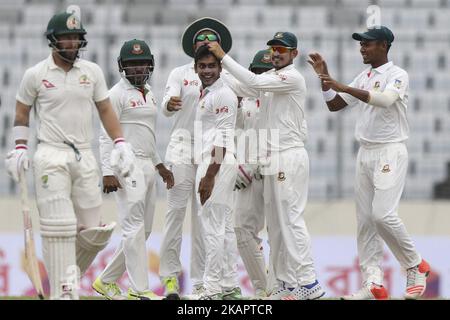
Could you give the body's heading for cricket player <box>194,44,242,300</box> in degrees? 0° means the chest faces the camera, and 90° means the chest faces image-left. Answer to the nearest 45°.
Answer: approximately 45°

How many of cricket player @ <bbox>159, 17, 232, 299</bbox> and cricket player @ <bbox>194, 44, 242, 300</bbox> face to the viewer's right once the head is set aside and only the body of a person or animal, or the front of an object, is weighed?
0

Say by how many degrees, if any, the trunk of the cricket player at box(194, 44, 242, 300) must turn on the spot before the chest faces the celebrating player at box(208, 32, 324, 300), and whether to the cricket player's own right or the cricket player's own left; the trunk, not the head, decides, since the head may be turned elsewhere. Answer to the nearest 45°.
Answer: approximately 135° to the cricket player's own left

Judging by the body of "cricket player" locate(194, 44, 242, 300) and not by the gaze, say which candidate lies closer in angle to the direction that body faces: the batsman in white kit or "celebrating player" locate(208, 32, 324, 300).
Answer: the batsman in white kit

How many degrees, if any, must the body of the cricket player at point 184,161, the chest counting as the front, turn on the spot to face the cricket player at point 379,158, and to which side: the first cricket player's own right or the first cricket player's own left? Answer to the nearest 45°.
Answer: approximately 90° to the first cricket player's own left

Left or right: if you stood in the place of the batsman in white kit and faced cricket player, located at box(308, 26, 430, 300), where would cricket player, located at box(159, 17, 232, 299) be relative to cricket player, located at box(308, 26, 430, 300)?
left

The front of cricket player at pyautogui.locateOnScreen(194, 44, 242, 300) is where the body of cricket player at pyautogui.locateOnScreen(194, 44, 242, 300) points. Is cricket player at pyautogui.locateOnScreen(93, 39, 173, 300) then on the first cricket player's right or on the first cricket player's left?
on the first cricket player's right

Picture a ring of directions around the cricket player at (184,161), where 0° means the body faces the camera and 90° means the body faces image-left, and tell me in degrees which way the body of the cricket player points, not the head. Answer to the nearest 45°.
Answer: approximately 0°
